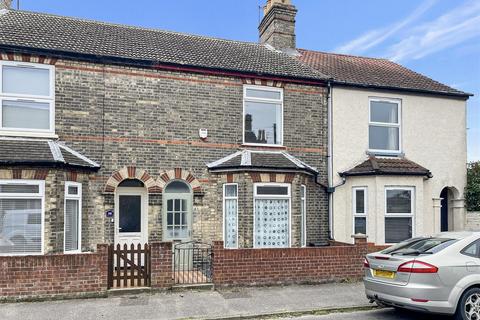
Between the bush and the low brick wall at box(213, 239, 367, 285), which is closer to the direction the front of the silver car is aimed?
the bush

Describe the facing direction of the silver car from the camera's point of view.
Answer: facing away from the viewer and to the right of the viewer

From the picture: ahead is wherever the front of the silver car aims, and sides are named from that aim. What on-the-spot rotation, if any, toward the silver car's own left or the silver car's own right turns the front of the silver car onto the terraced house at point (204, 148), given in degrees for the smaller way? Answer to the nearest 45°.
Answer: approximately 90° to the silver car's own left

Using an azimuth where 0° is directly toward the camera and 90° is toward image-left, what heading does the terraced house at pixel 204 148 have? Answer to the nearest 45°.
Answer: approximately 0°

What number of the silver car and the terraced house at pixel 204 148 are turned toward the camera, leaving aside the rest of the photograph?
1

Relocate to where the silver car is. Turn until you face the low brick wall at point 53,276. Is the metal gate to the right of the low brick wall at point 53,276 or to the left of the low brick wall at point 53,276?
right

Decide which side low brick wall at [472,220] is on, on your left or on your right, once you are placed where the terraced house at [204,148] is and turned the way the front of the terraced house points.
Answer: on your left
